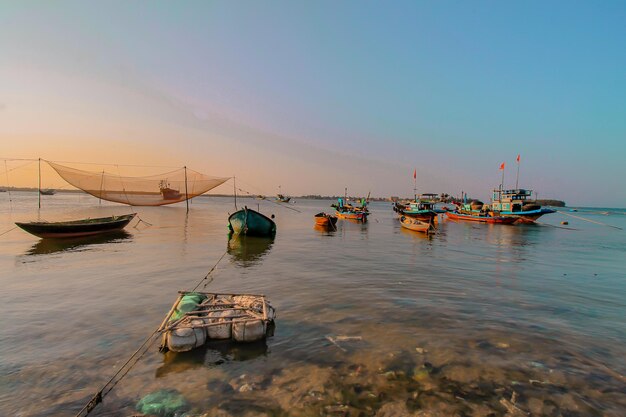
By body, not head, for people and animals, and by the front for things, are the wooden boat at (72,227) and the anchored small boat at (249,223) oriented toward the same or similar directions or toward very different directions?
very different directions

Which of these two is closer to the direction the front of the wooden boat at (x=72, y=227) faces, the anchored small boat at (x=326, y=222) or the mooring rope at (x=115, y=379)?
the anchored small boat

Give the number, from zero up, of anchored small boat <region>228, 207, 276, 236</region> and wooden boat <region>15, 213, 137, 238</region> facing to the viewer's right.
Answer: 1

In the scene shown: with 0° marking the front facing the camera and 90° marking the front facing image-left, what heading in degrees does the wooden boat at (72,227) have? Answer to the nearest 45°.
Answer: approximately 270°

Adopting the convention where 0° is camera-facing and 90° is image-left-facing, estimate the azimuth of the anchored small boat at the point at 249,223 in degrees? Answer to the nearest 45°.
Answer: approximately 45°

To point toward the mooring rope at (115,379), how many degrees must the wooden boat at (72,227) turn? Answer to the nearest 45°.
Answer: approximately 90° to its right

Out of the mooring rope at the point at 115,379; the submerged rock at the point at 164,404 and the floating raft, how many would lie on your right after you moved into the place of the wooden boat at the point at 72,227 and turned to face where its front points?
3

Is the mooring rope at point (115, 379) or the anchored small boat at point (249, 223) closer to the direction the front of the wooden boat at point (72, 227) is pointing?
the anchored small boat
